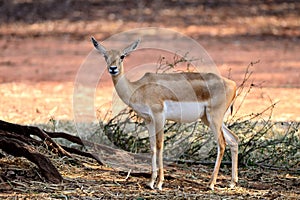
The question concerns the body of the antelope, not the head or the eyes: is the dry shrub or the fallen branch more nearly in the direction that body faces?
the fallen branch

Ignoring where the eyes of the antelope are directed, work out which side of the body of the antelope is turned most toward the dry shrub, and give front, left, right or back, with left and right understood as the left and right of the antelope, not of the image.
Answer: right

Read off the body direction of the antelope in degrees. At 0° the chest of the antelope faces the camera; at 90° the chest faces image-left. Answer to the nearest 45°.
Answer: approximately 90°

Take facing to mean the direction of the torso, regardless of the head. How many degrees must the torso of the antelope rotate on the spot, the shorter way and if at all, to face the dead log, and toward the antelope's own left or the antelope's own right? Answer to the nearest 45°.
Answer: approximately 45° to the antelope's own right
